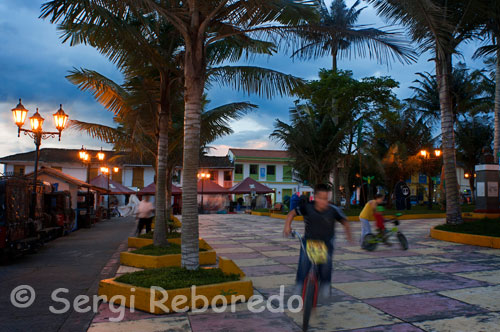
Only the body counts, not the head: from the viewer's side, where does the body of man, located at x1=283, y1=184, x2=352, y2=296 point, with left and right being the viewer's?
facing the viewer

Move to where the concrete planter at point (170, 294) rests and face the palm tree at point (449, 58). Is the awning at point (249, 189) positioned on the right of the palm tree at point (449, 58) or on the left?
left

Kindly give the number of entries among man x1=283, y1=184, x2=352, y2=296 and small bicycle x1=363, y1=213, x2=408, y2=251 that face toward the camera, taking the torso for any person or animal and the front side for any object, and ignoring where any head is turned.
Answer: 1

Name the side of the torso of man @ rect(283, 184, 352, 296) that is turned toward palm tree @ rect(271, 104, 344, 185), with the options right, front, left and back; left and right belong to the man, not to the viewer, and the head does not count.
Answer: back

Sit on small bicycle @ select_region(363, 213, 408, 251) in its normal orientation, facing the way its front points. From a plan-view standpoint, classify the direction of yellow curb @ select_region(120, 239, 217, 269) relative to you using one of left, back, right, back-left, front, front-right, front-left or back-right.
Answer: back-right

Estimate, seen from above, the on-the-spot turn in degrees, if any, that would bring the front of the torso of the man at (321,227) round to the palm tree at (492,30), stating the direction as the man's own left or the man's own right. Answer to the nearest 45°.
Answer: approximately 135° to the man's own left

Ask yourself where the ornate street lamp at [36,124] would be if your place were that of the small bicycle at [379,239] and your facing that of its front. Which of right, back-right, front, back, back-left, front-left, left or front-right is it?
back

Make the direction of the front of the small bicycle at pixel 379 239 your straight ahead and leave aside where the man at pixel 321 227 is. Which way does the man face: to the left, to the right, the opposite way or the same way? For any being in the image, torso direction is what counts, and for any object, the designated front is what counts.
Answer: to the right

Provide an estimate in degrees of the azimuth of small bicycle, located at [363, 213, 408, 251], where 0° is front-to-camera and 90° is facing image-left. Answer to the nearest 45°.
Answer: approximately 270°

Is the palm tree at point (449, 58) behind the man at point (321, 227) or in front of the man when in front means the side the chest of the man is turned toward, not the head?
behind

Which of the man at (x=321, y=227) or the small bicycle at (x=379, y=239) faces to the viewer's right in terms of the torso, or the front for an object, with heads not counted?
the small bicycle

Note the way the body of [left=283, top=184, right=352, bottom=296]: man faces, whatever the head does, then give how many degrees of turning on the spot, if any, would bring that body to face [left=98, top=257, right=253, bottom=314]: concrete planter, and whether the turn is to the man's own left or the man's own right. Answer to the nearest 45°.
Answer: approximately 90° to the man's own right

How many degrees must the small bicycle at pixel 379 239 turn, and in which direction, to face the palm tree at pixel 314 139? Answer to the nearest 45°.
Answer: approximately 90° to its left

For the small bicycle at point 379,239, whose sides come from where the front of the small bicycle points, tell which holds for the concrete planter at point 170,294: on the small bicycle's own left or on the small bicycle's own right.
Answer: on the small bicycle's own right

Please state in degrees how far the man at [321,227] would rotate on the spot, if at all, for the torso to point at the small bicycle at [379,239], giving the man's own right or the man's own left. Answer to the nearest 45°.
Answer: approximately 180°

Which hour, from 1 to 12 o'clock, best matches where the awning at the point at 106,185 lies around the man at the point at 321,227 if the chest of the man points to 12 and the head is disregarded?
The awning is roughly at 5 o'clock from the man.
